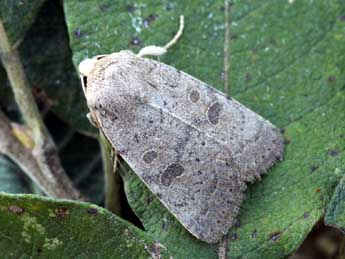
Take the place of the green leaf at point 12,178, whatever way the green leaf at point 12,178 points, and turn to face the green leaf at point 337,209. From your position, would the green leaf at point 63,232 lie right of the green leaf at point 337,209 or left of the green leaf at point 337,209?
right

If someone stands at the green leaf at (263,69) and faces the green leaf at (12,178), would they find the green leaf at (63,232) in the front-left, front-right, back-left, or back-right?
front-left

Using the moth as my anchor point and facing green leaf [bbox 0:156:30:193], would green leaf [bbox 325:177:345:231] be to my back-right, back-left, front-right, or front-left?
back-left

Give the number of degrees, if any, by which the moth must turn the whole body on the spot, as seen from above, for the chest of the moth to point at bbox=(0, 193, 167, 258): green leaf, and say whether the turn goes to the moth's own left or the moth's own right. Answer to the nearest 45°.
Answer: approximately 90° to the moth's own left

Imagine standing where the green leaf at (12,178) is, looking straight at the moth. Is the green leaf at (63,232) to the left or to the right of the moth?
right

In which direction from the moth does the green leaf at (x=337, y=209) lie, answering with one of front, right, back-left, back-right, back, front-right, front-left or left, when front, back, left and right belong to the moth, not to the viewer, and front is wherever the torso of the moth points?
back

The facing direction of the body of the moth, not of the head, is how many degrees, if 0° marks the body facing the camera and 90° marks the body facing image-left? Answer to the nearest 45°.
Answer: approximately 135°

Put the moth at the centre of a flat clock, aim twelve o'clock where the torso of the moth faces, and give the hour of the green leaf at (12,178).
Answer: The green leaf is roughly at 11 o'clock from the moth.
